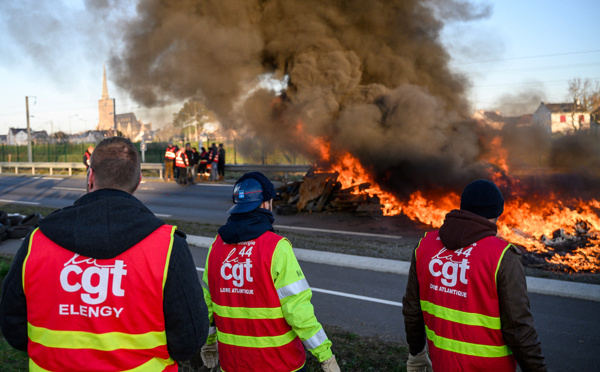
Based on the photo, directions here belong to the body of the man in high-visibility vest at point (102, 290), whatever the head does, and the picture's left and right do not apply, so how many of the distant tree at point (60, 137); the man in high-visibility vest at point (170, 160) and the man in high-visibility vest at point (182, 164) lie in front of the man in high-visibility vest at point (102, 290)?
3

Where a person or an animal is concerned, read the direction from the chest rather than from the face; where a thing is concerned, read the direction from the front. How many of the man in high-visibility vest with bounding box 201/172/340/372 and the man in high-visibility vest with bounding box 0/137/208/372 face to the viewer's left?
0

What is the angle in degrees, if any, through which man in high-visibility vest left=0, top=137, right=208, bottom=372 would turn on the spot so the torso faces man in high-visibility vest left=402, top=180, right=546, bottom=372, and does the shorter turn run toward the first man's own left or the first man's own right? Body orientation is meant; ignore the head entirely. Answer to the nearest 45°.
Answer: approximately 90° to the first man's own right

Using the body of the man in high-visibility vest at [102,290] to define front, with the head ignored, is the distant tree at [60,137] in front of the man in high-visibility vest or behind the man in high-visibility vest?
in front

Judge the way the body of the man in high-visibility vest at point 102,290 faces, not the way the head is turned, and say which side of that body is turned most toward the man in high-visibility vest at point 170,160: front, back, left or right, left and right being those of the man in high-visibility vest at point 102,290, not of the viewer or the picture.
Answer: front

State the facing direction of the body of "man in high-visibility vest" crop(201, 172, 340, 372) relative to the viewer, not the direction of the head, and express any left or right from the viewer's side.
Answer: facing away from the viewer and to the right of the viewer

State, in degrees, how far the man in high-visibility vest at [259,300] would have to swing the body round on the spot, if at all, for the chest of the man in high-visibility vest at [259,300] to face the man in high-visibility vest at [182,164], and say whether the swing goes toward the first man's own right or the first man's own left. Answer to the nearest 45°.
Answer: approximately 45° to the first man's own left

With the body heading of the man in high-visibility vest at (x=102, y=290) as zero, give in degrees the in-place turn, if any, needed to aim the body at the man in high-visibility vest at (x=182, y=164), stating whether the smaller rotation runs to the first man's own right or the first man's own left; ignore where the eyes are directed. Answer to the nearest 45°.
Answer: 0° — they already face them

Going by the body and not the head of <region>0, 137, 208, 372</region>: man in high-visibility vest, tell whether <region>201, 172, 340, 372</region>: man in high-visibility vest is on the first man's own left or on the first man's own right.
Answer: on the first man's own right

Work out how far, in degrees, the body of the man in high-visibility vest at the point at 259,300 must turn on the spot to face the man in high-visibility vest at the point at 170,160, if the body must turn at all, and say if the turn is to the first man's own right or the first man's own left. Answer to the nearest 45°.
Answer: approximately 45° to the first man's own left

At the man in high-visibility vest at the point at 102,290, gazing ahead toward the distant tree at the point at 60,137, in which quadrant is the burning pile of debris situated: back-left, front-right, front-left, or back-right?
front-right

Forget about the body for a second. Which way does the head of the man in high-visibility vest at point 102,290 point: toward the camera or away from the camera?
away from the camera

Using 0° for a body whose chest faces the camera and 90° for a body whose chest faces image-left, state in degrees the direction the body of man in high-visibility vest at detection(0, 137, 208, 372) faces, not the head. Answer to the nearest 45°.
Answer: approximately 180°
